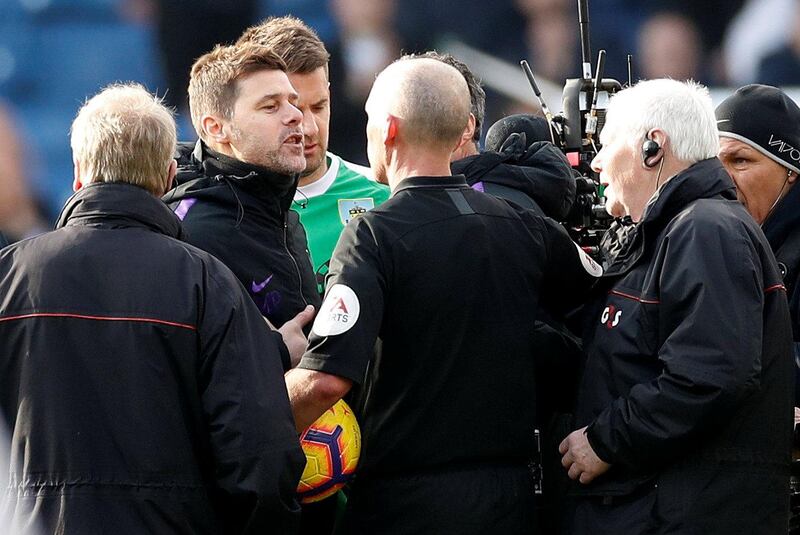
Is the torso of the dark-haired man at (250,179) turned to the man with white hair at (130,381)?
no

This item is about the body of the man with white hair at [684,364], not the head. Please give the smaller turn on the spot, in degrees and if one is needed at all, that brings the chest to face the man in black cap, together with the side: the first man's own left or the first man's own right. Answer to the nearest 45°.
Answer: approximately 90° to the first man's own right

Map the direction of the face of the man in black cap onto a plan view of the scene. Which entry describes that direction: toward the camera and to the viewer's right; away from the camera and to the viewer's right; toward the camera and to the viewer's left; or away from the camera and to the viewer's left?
toward the camera and to the viewer's left

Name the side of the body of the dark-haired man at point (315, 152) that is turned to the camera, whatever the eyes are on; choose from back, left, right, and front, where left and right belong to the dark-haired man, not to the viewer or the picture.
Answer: front

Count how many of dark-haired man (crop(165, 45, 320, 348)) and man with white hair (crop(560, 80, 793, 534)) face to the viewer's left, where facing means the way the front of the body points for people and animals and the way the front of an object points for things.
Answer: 1

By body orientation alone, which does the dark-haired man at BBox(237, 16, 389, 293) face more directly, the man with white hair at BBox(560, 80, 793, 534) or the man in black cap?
the man with white hair

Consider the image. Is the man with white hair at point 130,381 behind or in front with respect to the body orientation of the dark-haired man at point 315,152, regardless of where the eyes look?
in front

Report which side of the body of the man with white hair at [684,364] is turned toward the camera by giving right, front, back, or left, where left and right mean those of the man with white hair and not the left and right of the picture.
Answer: left

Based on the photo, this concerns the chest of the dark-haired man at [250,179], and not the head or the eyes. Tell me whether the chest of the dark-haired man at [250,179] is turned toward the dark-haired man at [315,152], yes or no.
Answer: no

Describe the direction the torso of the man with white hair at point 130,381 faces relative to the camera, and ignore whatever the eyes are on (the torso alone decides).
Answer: away from the camera

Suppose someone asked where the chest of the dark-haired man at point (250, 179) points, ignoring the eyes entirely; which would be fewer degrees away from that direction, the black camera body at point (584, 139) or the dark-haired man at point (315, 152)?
the black camera body

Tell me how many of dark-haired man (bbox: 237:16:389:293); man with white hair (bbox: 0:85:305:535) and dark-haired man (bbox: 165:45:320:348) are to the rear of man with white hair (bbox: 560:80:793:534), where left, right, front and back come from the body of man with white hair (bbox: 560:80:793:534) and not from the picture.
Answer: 0

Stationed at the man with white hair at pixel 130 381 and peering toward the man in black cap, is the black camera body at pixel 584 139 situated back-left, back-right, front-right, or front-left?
front-left

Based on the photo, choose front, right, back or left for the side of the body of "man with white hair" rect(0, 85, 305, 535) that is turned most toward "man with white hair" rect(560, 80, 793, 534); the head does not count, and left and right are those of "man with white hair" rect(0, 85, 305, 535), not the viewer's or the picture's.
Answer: right

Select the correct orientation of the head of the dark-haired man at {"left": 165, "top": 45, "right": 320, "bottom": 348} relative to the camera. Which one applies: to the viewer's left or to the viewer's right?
to the viewer's right

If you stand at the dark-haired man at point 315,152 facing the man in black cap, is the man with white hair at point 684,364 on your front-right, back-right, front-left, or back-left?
front-right

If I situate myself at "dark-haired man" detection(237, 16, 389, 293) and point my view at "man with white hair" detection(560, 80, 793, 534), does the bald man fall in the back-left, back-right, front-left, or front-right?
front-right
